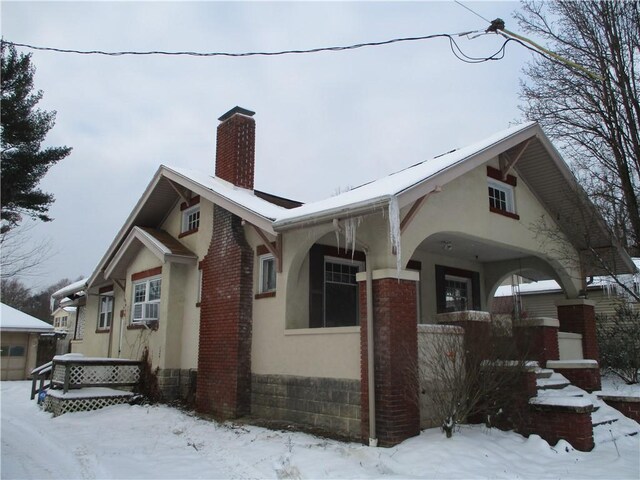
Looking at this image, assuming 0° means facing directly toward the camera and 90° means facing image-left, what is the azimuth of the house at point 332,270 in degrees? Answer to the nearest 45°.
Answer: approximately 315°

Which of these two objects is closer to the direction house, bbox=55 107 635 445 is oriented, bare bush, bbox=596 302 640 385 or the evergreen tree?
the bare bush

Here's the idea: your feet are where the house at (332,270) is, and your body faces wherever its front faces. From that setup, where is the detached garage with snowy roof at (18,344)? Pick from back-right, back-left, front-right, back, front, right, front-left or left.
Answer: back

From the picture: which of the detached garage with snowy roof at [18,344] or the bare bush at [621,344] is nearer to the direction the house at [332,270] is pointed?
the bare bush
